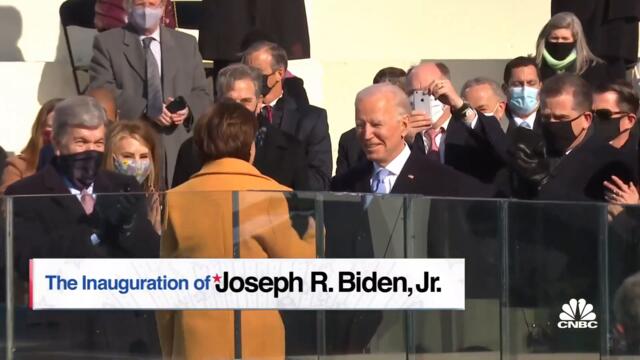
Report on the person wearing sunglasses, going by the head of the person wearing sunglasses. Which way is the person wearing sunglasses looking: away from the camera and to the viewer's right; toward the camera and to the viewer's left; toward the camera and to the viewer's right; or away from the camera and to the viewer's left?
toward the camera and to the viewer's left

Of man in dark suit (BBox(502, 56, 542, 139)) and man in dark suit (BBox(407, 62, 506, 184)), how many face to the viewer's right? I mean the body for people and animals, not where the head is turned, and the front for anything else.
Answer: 0

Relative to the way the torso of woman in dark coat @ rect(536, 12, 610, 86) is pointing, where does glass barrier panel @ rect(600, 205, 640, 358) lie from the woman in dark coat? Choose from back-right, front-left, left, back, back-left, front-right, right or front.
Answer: front-left

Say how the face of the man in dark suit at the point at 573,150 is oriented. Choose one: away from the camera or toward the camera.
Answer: toward the camera

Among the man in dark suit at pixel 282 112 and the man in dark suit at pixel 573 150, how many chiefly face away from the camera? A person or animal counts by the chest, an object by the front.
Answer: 0

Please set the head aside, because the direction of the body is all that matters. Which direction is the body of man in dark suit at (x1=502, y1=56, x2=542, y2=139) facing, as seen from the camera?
toward the camera

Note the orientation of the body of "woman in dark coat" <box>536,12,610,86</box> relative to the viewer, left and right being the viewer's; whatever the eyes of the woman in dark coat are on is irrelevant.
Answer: facing the viewer and to the left of the viewer

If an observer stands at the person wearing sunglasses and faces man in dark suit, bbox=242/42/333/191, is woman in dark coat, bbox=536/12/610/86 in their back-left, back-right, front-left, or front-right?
front-right

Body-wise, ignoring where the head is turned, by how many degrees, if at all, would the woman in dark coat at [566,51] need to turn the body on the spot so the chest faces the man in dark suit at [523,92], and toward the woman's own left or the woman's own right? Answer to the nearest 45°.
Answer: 0° — they already face them

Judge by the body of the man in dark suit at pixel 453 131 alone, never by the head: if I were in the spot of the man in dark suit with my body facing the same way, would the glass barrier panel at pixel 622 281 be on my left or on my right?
on my left

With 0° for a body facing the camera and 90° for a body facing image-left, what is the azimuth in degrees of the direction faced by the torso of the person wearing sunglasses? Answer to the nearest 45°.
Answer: approximately 45°

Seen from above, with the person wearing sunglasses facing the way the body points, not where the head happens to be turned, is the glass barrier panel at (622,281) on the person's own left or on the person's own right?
on the person's own left

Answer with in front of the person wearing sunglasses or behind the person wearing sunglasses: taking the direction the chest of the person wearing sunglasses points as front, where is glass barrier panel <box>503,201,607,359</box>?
in front
